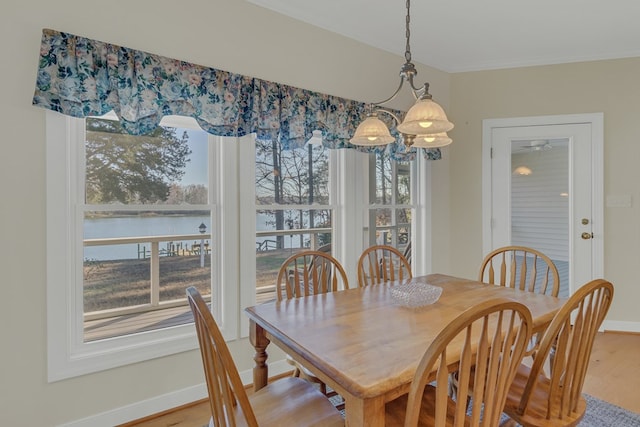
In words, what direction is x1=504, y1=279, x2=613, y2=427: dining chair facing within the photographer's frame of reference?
facing away from the viewer and to the left of the viewer

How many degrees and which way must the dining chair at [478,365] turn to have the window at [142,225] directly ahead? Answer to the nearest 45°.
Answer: approximately 45° to its left

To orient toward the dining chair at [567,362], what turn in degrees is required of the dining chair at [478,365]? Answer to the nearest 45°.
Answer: approximately 90° to its right

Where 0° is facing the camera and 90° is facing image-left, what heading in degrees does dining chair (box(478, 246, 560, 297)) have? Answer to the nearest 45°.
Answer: approximately 45°

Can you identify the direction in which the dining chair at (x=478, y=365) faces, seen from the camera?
facing away from the viewer and to the left of the viewer
